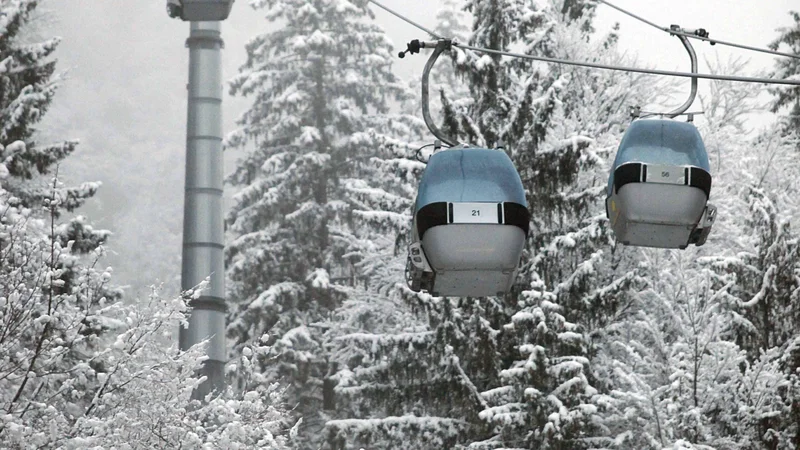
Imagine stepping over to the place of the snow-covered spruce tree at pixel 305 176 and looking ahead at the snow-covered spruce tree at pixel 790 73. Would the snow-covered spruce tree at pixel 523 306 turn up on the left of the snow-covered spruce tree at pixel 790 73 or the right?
right
